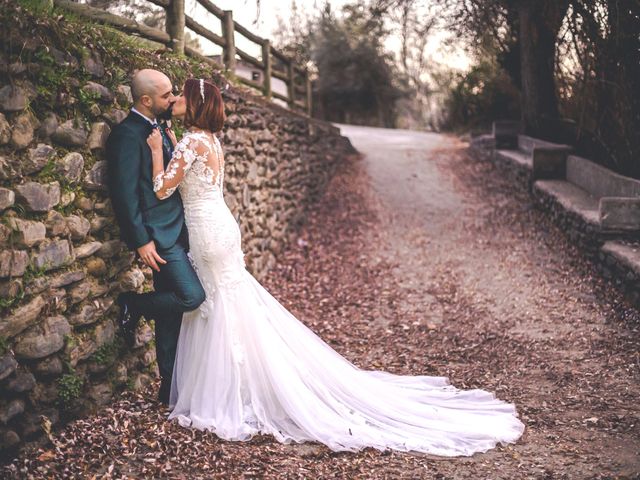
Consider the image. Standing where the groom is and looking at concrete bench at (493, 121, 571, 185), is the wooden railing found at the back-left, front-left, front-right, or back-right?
front-left

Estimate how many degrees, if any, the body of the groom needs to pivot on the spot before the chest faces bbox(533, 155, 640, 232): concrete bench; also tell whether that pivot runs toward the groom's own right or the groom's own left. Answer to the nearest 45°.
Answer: approximately 45° to the groom's own left

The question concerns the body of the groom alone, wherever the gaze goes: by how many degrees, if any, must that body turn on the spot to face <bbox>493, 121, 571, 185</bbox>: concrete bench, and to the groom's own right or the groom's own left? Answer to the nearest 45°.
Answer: approximately 45° to the groom's own left

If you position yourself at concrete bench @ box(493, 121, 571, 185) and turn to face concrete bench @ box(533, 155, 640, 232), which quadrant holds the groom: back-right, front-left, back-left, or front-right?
front-right

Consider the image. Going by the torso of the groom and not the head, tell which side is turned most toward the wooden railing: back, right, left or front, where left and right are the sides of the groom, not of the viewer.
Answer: left

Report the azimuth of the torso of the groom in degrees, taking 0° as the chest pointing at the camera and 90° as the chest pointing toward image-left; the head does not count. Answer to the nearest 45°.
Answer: approximately 270°

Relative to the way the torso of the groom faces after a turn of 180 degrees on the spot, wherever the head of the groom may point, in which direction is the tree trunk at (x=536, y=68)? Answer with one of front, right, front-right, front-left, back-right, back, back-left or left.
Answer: back-right

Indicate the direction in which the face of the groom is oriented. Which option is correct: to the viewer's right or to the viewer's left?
to the viewer's right

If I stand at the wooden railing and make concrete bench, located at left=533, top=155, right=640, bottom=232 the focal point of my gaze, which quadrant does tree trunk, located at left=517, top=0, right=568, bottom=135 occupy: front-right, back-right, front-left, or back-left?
front-left
